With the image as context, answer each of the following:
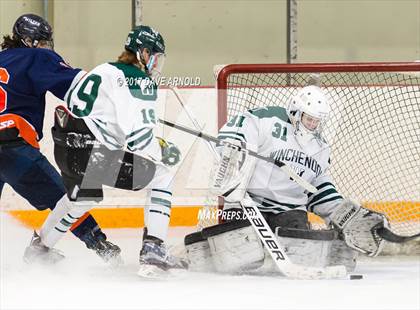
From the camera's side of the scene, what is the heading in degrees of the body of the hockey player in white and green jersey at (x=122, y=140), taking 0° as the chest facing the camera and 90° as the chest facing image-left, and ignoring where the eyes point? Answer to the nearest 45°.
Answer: approximately 270°

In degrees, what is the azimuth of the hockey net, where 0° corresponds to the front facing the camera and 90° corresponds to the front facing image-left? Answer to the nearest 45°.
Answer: approximately 0°

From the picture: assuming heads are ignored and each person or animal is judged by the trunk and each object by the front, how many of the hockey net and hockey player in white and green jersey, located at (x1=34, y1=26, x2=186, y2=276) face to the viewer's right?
1

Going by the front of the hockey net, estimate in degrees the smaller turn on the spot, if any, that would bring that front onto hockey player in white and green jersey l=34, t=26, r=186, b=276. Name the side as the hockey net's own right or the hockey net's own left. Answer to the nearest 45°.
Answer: approximately 45° to the hockey net's own right

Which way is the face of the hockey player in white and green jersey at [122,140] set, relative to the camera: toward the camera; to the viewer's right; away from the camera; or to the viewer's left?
to the viewer's right
